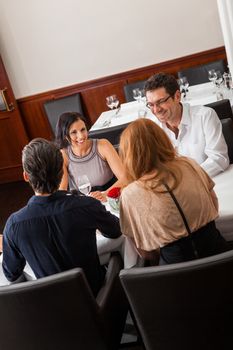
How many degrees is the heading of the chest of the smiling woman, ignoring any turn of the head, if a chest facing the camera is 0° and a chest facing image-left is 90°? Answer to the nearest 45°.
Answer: approximately 0°

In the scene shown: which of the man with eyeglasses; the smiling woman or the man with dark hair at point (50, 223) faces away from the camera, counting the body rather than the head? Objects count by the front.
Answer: the man with dark hair

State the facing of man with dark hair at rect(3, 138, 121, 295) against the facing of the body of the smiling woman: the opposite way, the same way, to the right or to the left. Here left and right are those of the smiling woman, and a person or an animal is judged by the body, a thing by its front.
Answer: the opposite way

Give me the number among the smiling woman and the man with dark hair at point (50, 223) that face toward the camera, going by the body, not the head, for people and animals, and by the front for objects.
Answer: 1

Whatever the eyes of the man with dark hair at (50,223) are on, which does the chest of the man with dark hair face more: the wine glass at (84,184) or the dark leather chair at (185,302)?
the wine glass

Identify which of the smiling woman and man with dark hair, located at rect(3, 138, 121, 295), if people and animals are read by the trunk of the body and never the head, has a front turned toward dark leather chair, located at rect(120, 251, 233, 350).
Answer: the smiling woman

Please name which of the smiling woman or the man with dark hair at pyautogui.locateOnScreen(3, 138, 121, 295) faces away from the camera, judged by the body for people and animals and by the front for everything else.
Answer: the man with dark hair

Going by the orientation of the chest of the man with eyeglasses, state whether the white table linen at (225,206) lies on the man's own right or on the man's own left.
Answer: on the man's own left

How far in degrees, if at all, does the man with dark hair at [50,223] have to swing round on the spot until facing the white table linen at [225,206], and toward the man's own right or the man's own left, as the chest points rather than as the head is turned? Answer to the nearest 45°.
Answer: approximately 90° to the man's own right

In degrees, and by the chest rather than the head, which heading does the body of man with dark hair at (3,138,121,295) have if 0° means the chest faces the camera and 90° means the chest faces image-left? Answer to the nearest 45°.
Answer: approximately 180°

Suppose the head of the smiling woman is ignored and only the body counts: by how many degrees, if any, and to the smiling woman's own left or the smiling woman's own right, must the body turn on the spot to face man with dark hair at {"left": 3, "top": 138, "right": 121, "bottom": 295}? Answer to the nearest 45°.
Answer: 0° — they already face them

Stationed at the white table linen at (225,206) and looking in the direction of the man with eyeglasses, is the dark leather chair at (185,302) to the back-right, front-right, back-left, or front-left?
back-left

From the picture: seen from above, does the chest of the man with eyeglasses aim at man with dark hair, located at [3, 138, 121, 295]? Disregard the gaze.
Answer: yes

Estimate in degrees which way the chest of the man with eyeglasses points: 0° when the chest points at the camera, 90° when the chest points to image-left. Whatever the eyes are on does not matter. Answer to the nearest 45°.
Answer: approximately 45°
